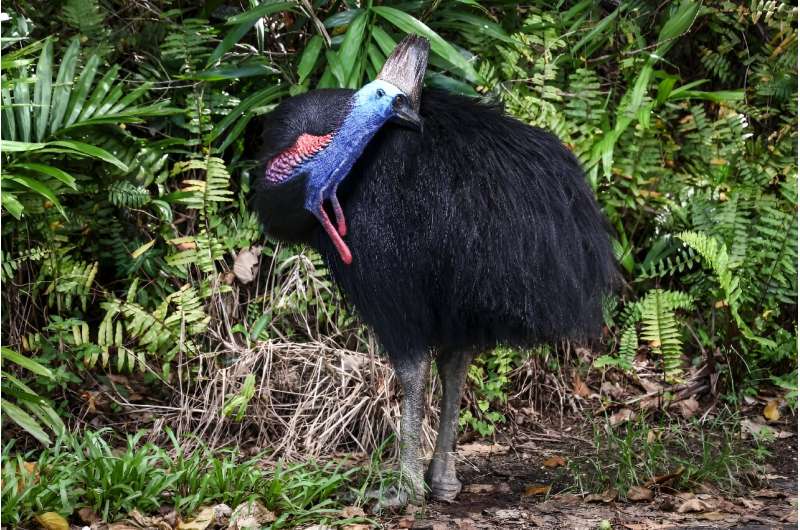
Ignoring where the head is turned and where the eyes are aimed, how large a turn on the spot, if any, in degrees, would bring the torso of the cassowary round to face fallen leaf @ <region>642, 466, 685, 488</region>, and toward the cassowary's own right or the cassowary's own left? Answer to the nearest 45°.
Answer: approximately 135° to the cassowary's own right

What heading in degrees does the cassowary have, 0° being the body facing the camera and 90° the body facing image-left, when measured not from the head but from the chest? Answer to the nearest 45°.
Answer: approximately 90°

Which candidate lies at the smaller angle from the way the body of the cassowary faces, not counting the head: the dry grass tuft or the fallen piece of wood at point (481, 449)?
the dry grass tuft

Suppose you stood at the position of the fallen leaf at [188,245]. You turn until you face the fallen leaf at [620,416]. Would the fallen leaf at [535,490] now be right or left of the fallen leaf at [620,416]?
right

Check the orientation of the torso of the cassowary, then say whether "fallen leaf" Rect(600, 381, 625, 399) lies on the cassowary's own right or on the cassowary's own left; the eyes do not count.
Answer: on the cassowary's own right

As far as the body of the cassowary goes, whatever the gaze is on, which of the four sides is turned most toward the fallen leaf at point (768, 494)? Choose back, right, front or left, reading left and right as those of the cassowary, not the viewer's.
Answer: back

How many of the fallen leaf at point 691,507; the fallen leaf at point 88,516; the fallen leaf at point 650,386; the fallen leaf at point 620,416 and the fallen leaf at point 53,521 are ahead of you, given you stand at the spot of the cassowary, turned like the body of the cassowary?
2

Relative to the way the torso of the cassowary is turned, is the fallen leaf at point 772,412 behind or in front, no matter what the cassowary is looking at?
behind

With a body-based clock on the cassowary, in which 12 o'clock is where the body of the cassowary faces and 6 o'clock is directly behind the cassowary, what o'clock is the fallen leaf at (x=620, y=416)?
The fallen leaf is roughly at 4 o'clock from the cassowary.

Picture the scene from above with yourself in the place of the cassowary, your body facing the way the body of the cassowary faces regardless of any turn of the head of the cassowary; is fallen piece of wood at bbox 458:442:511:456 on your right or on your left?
on your right

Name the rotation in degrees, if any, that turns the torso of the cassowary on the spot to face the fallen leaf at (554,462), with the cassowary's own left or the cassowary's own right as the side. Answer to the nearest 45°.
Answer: approximately 135° to the cassowary's own right

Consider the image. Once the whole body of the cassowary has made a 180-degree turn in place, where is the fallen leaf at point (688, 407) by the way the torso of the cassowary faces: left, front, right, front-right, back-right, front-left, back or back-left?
front-left

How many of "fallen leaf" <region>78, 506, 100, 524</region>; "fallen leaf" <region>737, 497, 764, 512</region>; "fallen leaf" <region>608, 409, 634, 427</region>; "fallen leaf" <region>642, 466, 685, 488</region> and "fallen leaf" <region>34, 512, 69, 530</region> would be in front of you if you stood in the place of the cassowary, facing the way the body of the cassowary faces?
2

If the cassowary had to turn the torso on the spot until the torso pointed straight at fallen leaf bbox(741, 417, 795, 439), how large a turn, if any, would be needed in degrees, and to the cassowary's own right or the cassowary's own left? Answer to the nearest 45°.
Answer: approximately 135° to the cassowary's own right

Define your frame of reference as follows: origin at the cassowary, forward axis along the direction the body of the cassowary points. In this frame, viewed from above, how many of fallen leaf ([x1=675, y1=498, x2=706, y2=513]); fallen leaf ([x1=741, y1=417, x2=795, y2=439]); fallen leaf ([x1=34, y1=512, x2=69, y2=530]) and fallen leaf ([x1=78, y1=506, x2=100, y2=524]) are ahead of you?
2
